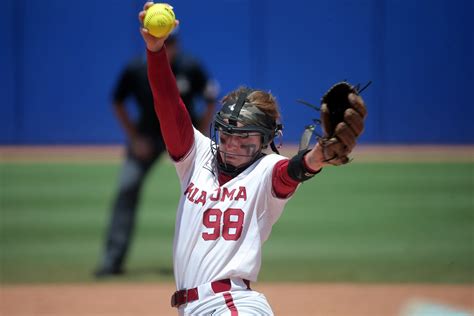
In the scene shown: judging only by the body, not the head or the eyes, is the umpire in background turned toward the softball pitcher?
yes

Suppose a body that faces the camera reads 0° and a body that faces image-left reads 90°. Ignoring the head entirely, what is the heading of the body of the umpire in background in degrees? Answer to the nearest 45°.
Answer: approximately 0°
